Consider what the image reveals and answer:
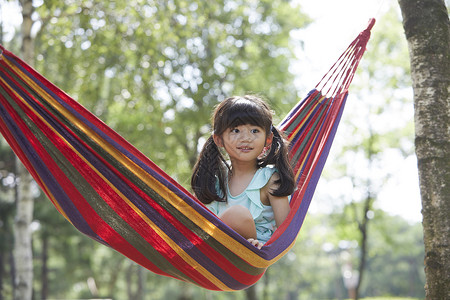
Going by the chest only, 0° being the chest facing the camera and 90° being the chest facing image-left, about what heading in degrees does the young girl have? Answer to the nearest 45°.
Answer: approximately 45°
